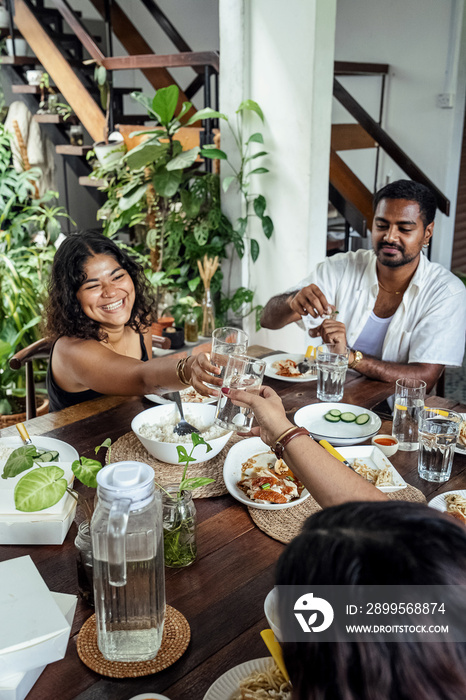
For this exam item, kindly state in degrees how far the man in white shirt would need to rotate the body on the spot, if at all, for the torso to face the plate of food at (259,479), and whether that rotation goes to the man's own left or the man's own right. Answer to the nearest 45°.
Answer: approximately 45° to the man's own left

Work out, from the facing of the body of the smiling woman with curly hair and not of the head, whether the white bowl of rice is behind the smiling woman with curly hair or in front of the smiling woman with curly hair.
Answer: in front

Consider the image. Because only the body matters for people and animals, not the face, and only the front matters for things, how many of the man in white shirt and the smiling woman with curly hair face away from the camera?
0

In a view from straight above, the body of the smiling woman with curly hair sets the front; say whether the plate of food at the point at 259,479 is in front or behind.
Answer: in front

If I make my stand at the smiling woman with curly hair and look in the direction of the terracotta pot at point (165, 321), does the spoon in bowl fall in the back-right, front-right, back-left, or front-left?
back-right

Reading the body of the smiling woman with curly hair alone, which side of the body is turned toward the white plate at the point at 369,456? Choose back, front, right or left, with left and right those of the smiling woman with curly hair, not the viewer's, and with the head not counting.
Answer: front

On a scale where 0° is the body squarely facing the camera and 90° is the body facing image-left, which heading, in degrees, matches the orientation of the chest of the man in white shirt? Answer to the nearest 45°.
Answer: approximately 45°

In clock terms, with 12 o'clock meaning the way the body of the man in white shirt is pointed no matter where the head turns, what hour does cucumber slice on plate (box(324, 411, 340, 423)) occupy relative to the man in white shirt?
The cucumber slice on plate is roughly at 11 o'clock from the man in white shirt.

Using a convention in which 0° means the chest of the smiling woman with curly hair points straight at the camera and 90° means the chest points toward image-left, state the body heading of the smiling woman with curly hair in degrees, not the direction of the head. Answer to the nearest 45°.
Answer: approximately 315°

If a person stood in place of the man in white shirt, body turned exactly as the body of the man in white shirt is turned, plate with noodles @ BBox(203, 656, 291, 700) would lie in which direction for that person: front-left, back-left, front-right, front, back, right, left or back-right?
front-left

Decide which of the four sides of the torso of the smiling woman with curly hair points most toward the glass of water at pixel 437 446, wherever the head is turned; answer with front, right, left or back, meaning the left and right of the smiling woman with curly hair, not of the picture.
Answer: front

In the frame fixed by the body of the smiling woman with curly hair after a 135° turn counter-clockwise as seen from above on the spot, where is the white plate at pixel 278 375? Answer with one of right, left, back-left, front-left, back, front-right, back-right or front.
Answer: right
